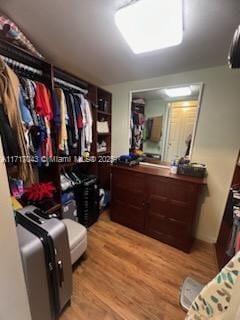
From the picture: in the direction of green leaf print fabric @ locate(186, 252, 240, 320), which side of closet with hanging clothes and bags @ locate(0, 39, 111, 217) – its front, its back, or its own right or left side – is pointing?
front

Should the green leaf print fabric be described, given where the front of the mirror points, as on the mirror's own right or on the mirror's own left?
on the mirror's own left

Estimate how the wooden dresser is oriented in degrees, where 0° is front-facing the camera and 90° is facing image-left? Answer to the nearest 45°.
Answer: approximately 45°

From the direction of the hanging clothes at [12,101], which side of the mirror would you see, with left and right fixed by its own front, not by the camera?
front

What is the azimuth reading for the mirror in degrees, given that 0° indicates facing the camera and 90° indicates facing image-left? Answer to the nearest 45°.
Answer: approximately 45°

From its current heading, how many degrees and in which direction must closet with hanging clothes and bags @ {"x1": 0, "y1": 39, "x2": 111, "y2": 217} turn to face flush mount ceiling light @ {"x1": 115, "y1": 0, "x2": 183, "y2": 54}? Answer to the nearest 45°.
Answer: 0° — it already faces it

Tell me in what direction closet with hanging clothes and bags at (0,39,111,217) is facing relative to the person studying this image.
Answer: facing the viewer and to the right of the viewer

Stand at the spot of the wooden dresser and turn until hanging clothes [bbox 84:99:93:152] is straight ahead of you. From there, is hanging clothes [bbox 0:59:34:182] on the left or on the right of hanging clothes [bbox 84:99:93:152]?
left

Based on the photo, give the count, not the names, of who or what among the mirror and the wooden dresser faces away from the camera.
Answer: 0
